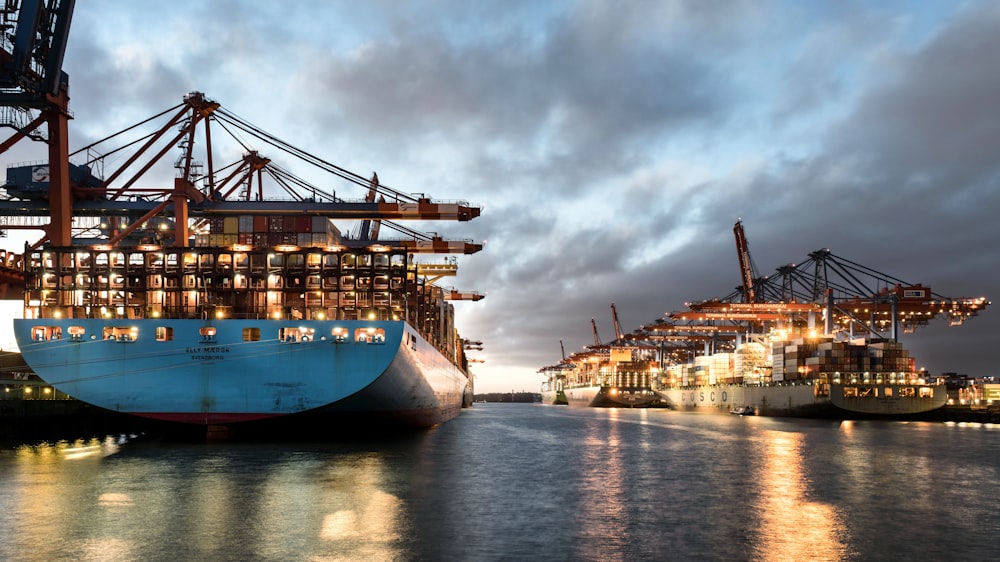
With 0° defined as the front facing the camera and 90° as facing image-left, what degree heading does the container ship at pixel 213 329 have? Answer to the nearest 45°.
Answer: approximately 180°
